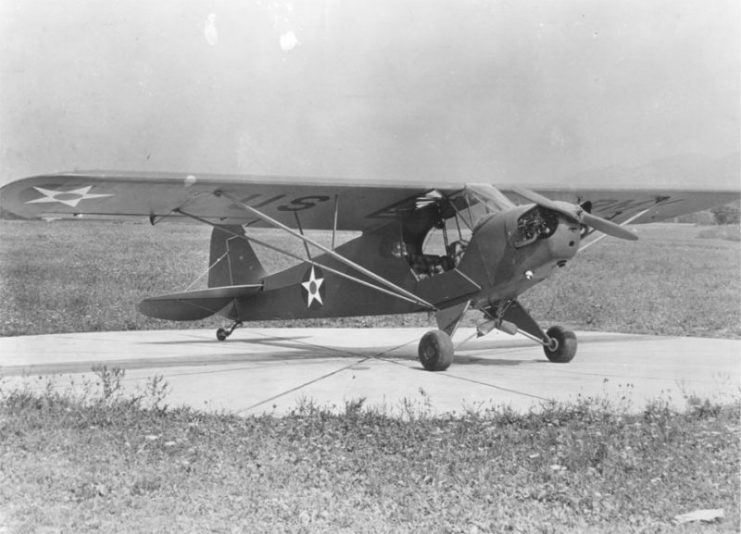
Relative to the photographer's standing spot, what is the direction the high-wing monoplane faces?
facing the viewer and to the right of the viewer
